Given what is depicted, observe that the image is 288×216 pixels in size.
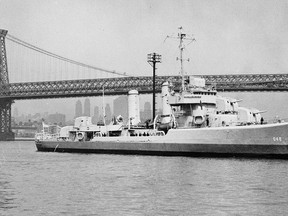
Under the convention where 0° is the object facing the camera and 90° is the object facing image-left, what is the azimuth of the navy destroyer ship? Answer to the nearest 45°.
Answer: approximately 315°
